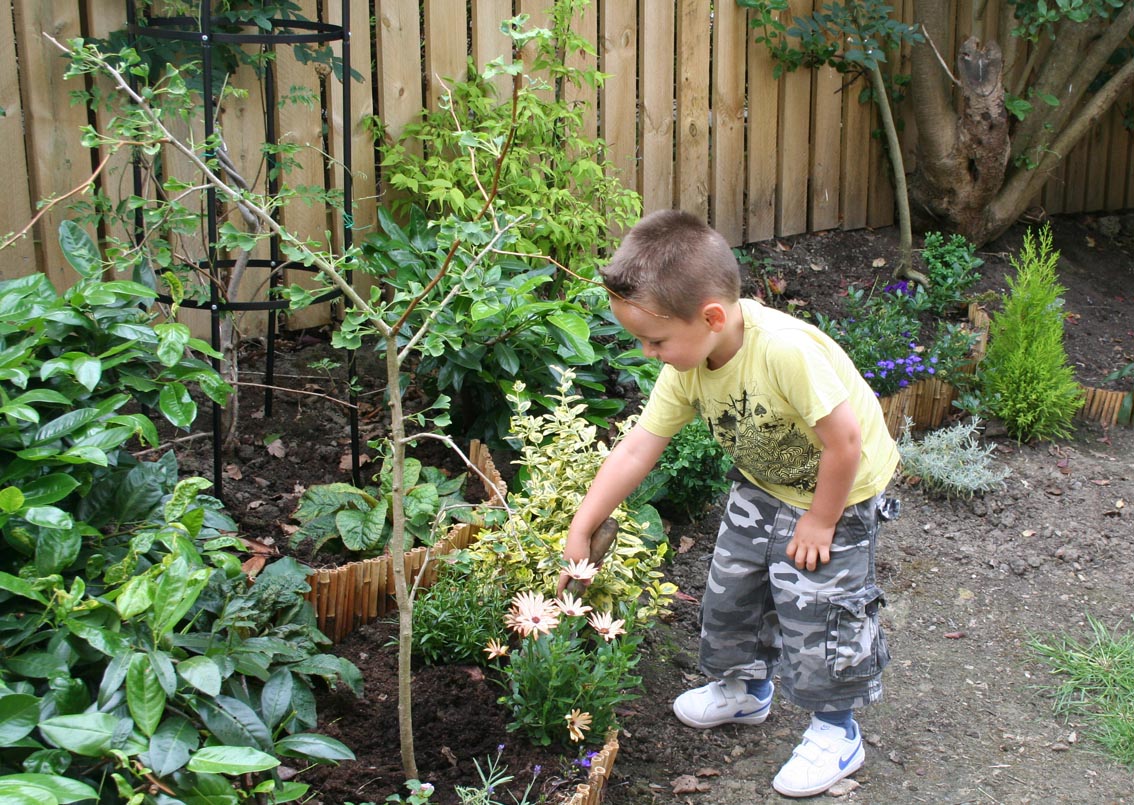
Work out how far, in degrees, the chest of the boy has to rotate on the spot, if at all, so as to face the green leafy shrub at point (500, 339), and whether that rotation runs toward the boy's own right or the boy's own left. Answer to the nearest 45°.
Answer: approximately 90° to the boy's own right

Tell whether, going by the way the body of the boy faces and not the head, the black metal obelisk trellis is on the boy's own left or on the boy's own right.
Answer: on the boy's own right

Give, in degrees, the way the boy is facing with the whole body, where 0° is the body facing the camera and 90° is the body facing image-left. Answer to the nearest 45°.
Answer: approximately 45°

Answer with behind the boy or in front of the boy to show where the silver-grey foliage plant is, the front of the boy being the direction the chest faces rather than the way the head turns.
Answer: behind

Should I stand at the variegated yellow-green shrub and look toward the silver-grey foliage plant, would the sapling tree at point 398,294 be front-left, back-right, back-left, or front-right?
back-right

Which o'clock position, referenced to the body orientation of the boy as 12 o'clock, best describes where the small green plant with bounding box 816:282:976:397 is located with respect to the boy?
The small green plant is roughly at 5 o'clock from the boy.

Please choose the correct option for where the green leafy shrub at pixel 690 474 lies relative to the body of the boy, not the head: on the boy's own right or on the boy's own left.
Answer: on the boy's own right

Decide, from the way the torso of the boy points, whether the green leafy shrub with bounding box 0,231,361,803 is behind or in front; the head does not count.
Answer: in front

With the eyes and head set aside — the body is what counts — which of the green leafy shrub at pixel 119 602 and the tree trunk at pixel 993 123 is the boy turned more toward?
the green leafy shrub
